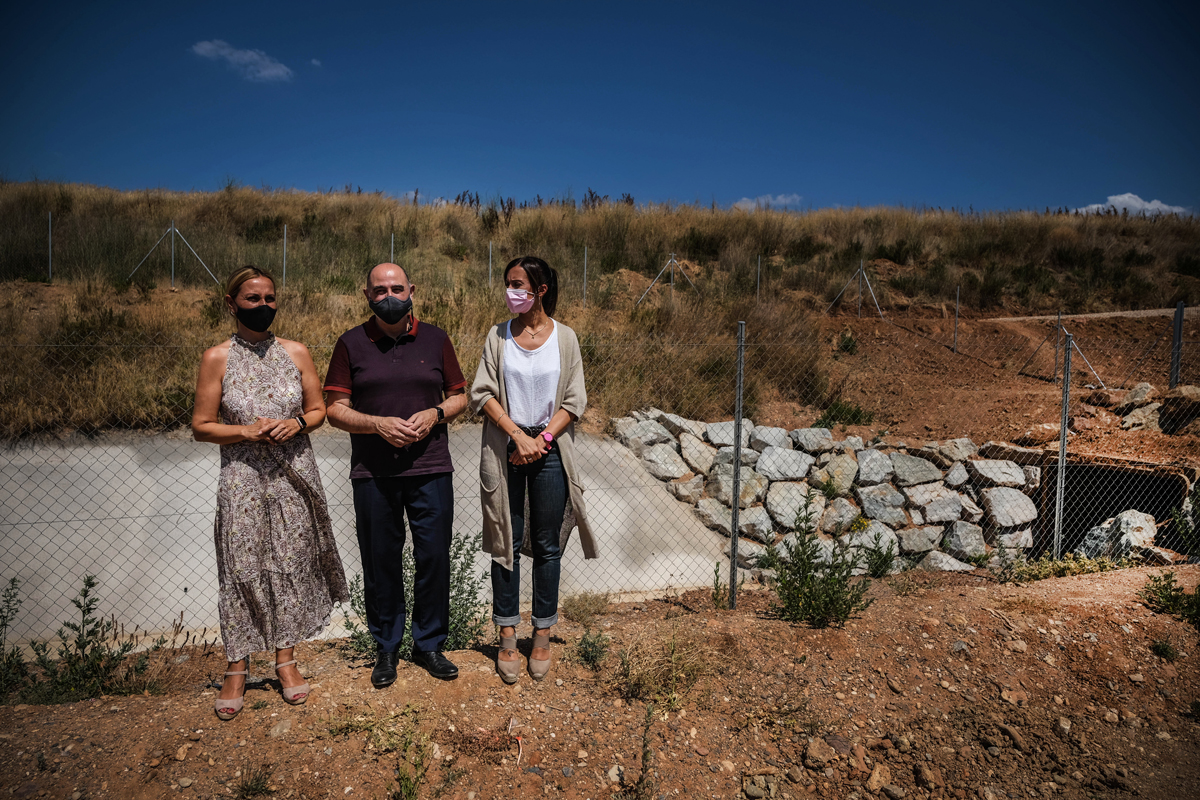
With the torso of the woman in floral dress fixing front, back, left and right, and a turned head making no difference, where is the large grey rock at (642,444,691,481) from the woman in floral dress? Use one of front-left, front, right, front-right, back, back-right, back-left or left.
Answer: back-left

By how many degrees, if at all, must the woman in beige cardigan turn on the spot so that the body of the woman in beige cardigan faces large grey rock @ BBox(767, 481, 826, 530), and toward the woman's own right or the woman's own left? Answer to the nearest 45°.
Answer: approximately 135° to the woman's own left

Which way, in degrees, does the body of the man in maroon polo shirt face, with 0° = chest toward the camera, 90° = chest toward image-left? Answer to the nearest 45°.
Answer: approximately 0°

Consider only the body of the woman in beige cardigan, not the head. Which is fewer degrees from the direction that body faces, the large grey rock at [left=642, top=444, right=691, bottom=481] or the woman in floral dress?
the woman in floral dress

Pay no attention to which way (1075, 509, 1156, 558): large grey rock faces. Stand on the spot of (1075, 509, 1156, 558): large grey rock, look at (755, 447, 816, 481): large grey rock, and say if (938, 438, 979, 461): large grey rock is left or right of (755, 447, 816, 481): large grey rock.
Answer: right

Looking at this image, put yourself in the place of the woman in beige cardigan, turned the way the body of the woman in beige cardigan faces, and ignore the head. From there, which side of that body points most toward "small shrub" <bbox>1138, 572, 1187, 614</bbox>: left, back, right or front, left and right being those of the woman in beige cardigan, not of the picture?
left

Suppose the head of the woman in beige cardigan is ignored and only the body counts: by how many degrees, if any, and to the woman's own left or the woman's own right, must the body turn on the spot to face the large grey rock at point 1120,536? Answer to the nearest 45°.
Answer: approximately 135° to the woman's own left
